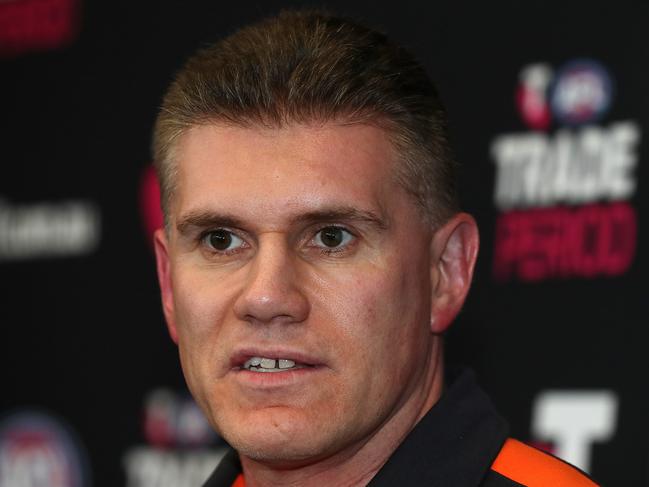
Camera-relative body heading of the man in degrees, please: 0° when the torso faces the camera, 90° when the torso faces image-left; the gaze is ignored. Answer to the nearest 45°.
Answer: approximately 45°
